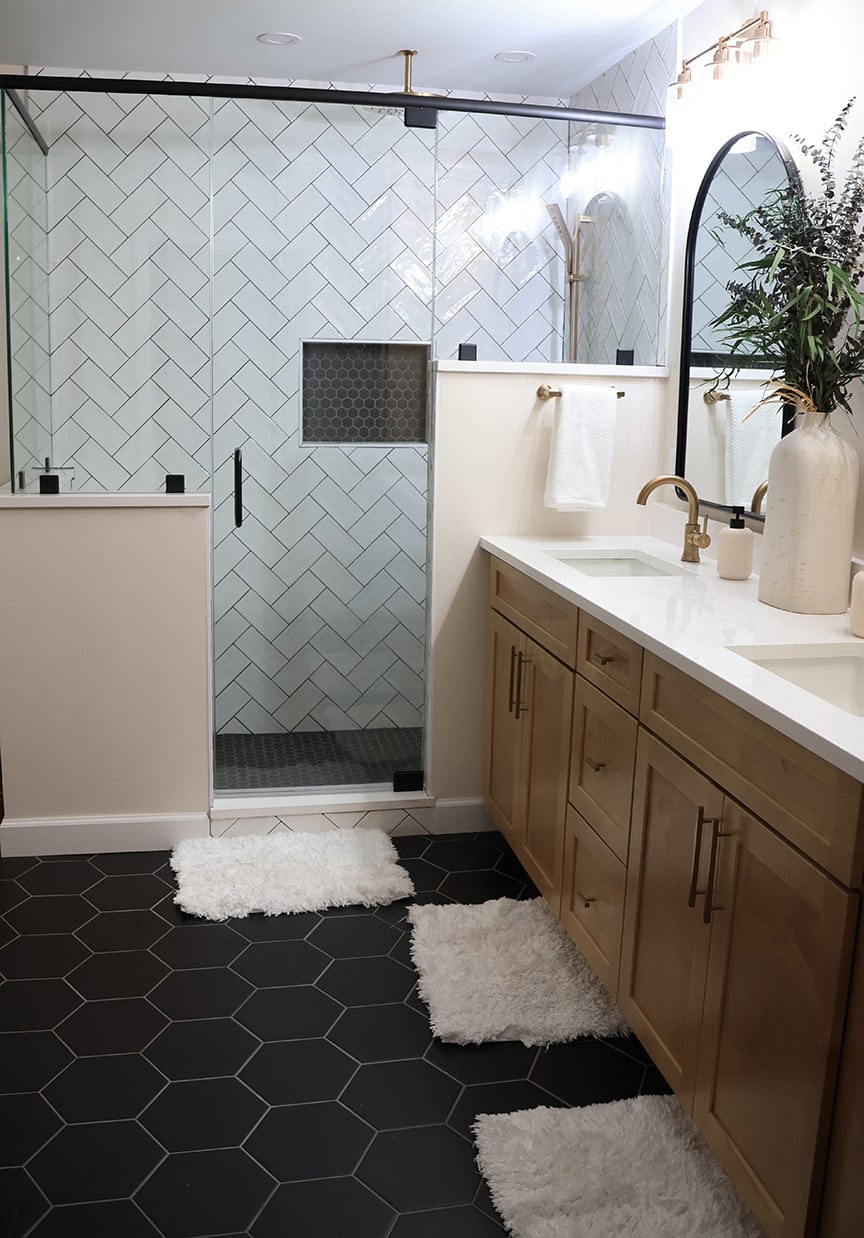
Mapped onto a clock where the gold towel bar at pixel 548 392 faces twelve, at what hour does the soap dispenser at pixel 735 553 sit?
The soap dispenser is roughly at 11 o'clock from the gold towel bar.

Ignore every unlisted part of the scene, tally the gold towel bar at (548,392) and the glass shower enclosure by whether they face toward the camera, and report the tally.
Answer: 2

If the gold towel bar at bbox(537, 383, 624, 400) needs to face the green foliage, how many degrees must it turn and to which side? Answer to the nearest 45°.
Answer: approximately 45° to its left

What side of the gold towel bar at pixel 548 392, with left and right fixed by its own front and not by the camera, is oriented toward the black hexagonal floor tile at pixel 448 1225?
front

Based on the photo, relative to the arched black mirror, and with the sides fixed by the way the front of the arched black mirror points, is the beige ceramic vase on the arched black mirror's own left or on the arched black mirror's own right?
on the arched black mirror's own left

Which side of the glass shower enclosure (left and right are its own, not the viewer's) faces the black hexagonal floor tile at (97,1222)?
front
